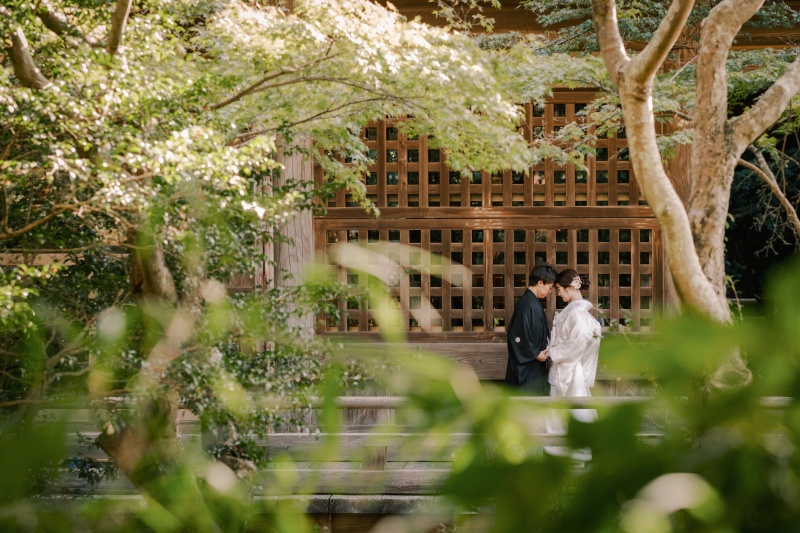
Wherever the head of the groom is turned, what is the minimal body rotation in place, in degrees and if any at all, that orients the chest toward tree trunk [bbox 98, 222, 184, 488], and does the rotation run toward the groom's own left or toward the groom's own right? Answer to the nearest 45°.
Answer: approximately 135° to the groom's own right

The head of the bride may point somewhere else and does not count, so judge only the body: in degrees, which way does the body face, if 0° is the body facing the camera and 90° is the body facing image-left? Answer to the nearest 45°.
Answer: approximately 90°

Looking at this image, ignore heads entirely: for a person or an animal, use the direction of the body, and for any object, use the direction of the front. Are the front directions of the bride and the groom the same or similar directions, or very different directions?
very different directions

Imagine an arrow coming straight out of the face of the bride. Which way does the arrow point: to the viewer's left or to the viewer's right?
to the viewer's left

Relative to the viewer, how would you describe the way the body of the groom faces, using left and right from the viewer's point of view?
facing to the right of the viewer

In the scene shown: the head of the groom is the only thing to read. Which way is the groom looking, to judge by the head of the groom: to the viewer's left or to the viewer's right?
to the viewer's right

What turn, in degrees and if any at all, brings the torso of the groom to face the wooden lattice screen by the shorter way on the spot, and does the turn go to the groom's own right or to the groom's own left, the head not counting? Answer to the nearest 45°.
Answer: approximately 90° to the groom's own left

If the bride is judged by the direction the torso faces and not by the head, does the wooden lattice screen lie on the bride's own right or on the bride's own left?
on the bride's own right

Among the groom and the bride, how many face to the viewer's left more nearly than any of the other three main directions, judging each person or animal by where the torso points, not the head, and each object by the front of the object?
1
